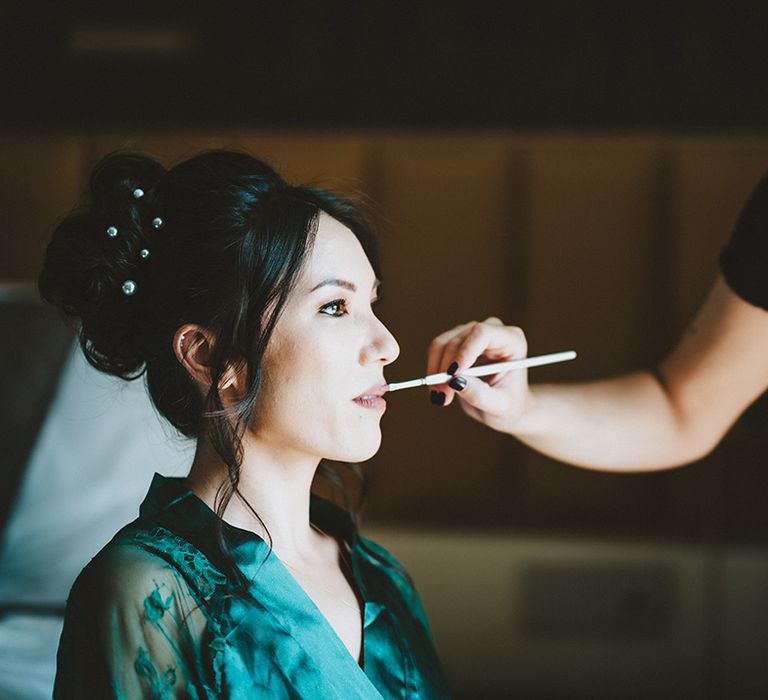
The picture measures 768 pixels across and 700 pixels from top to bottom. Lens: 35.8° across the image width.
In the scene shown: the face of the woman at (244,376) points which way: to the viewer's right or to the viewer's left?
to the viewer's right

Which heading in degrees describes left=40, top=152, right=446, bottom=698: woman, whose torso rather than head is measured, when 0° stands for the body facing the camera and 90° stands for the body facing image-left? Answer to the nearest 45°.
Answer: approximately 315°
